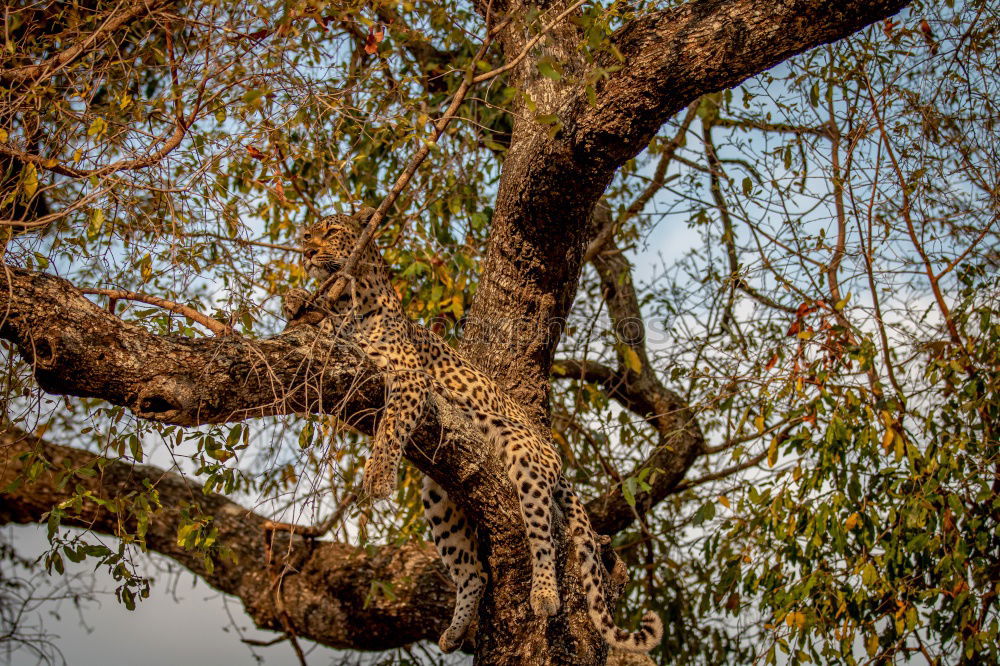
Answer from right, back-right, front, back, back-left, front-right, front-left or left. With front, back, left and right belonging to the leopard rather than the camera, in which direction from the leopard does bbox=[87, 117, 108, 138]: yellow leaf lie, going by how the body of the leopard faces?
front-left

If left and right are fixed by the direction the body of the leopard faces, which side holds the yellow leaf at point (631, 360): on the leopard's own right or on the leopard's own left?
on the leopard's own right

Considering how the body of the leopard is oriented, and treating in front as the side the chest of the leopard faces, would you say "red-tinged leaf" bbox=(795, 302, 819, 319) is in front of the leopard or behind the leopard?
behind

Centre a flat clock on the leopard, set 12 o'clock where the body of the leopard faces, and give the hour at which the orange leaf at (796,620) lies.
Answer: The orange leaf is roughly at 5 o'clock from the leopard.

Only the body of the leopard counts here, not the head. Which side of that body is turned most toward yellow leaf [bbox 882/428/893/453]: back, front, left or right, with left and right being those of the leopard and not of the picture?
back

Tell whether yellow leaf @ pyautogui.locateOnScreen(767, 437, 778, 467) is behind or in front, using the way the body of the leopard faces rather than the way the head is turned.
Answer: behind

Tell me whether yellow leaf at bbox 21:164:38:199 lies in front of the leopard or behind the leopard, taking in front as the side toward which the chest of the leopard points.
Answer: in front

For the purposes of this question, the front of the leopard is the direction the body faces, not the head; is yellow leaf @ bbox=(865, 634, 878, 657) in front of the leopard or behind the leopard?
behind

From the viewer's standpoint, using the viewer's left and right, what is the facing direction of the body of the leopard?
facing to the left of the viewer

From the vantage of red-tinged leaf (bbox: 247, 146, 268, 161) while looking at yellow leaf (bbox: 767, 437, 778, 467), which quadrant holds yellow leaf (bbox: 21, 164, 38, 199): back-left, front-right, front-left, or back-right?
back-right
